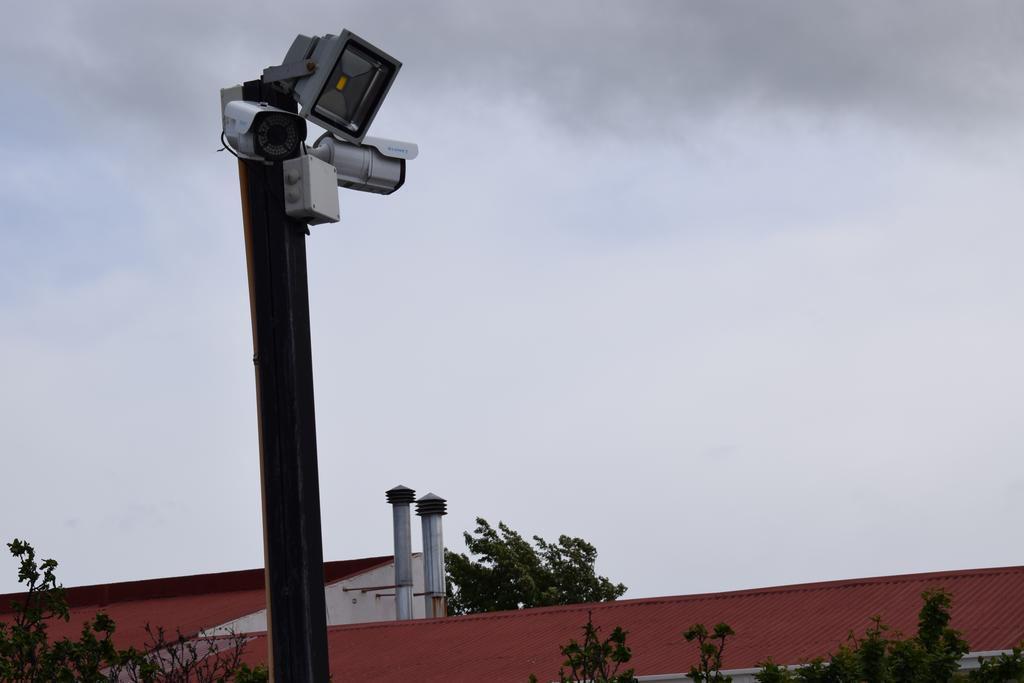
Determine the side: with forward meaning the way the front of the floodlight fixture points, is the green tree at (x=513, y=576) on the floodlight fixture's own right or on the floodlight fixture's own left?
on the floodlight fixture's own left

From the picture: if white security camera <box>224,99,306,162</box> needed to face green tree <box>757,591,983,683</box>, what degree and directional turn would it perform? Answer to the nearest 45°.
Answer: approximately 90° to its left

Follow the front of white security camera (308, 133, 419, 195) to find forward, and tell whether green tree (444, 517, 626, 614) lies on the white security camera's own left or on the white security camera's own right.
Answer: on the white security camera's own left

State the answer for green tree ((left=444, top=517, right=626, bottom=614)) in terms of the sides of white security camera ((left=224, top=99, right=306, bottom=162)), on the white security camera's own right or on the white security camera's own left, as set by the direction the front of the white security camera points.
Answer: on the white security camera's own left

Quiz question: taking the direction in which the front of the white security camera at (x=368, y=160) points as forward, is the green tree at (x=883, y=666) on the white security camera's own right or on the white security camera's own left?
on the white security camera's own left

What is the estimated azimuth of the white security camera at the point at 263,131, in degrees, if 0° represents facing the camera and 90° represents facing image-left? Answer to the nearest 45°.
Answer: approximately 315°

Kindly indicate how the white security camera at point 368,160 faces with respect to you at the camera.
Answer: facing to the right of the viewer
